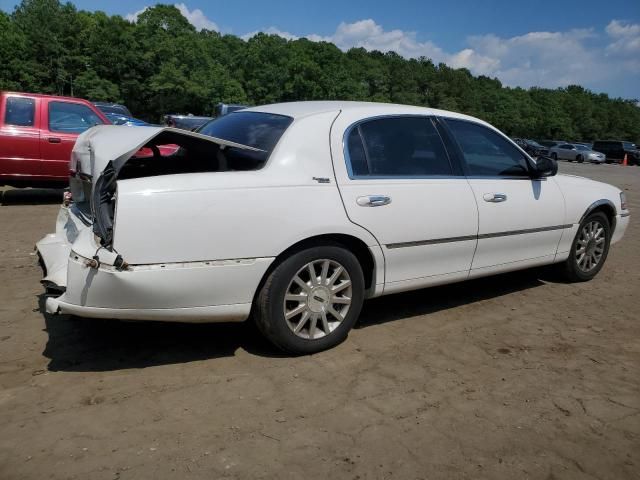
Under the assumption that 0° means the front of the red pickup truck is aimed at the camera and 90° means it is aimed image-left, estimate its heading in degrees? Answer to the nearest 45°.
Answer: approximately 270°

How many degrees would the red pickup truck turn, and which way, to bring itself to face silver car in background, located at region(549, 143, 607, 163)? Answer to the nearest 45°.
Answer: approximately 45° to its left

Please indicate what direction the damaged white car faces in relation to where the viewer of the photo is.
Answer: facing away from the viewer and to the right of the viewer

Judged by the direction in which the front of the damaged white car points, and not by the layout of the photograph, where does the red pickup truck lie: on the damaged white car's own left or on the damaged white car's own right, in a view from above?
on the damaged white car's own left

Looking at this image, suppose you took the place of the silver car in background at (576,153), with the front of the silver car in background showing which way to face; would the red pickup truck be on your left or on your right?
on your right

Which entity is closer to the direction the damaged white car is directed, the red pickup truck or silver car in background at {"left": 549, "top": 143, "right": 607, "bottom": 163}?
the silver car in background

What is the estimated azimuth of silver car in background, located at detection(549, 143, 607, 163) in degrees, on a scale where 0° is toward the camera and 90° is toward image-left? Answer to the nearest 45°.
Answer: approximately 315°
